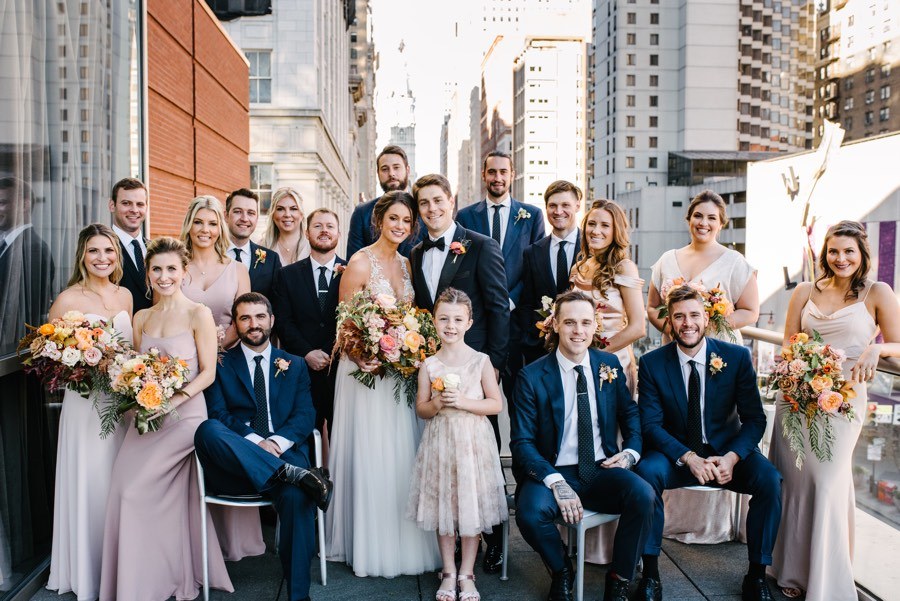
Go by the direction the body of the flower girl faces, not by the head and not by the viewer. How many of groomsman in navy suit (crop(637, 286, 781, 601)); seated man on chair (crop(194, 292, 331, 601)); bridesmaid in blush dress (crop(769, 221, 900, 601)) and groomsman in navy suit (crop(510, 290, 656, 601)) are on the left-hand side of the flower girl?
3

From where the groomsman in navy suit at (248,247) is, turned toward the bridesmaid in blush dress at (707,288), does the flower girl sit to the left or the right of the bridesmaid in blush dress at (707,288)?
right

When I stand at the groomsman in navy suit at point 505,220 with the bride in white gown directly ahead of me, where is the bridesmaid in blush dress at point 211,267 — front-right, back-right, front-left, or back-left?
front-right

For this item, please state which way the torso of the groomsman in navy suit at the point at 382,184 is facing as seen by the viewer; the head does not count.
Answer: toward the camera

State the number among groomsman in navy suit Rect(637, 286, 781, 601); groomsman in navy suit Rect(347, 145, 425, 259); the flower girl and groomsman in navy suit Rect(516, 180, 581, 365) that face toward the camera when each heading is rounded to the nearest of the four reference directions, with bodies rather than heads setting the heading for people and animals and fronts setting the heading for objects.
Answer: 4

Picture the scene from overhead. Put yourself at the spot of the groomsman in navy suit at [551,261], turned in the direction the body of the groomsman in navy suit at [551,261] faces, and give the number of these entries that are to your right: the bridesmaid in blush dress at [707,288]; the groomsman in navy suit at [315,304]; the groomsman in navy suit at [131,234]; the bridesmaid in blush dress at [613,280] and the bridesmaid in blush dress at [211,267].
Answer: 3

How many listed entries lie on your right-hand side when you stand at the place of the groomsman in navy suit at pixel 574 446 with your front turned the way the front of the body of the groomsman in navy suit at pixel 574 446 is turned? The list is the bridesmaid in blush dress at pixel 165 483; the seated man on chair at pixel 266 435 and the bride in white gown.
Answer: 3

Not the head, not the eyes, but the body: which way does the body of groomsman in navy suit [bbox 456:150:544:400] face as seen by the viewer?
toward the camera

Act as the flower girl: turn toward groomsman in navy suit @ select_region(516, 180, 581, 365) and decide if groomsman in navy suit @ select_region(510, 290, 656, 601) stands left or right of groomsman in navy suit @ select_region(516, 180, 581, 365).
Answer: right

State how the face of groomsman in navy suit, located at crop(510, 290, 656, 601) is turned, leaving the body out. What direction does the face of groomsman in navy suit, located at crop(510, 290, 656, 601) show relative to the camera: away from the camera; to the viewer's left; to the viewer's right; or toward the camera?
toward the camera

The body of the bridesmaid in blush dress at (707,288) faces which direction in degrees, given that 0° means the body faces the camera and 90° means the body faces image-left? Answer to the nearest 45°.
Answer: approximately 0°

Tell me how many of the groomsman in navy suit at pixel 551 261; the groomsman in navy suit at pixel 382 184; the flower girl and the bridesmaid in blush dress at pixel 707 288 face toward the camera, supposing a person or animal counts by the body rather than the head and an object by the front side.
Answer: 4

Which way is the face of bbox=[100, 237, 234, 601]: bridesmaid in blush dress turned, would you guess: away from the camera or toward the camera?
toward the camera

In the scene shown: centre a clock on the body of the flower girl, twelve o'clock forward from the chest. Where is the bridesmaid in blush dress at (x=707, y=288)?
The bridesmaid in blush dress is roughly at 8 o'clock from the flower girl.

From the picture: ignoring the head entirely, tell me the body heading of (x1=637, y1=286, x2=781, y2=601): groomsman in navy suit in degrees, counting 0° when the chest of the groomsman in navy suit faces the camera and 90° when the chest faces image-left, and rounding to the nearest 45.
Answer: approximately 0°
